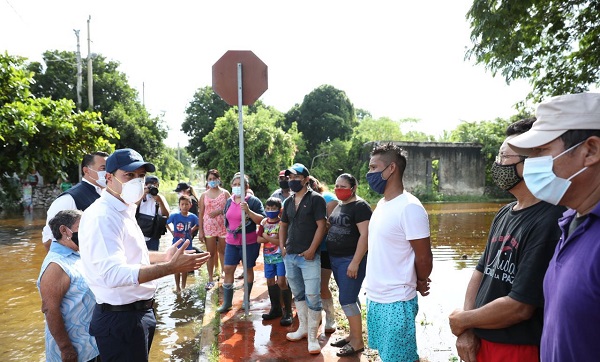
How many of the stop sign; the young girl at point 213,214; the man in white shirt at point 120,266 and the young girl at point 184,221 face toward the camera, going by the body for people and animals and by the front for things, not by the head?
2

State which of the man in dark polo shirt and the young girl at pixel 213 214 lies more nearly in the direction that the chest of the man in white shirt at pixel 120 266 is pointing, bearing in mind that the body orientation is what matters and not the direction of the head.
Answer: the man in dark polo shirt

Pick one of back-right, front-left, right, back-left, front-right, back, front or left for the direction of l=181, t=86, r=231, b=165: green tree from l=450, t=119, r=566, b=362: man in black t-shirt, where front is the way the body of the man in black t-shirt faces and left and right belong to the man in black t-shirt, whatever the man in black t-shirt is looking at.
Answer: right

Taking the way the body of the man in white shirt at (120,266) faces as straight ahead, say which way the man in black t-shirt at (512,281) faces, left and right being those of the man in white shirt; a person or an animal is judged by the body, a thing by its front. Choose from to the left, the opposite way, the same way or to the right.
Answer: the opposite way

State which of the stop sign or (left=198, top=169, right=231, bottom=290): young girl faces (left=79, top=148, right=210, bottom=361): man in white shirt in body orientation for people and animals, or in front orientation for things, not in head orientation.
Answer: the young girl

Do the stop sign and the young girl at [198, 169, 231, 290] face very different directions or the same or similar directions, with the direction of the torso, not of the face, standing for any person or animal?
very different directions

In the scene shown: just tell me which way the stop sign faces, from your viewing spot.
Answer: facing away from the viewer

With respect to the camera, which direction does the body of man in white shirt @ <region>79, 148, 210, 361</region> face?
to the viewer's right

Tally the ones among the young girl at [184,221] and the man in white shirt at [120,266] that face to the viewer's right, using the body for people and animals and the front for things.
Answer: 1

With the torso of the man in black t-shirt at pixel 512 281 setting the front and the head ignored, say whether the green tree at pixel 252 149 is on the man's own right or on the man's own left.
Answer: on the man's own right

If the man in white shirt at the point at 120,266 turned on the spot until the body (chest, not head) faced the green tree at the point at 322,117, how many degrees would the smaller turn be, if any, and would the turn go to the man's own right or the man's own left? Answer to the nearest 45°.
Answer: approximately 45° to the man's own left

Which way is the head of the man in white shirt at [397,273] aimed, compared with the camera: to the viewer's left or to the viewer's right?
to the viewer's left
